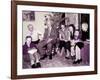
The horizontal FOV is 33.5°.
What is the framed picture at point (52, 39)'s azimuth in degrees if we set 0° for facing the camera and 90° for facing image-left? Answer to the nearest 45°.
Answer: approximately 315°
